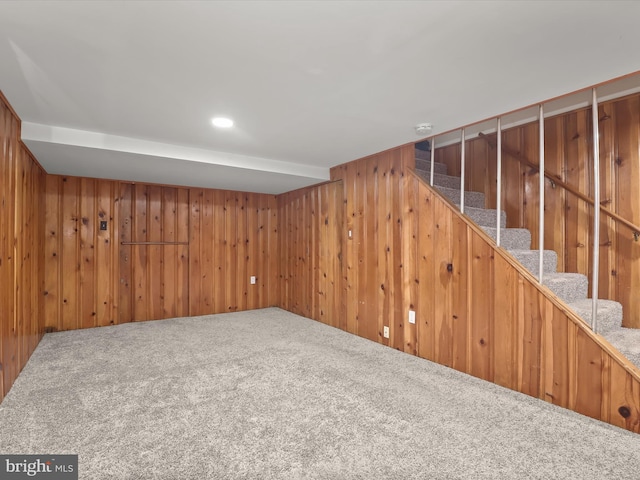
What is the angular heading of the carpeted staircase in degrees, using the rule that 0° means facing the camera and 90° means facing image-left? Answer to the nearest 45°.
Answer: approximately 315°
